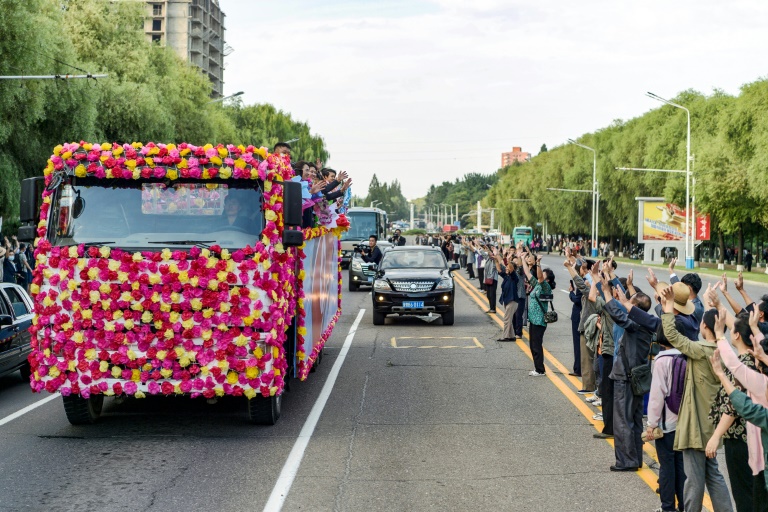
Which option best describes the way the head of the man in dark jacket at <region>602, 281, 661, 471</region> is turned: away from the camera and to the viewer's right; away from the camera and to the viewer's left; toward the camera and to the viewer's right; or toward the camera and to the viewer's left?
away from the camera and to the viewer's left

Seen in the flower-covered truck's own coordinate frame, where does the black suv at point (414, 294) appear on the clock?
The black suv is roughly at 7 o'clock from the flower-covered truck.

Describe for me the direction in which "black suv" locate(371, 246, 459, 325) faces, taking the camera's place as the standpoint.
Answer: facing the viewer

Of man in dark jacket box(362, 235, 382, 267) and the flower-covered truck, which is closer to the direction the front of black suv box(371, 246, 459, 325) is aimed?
the flower-covered truck

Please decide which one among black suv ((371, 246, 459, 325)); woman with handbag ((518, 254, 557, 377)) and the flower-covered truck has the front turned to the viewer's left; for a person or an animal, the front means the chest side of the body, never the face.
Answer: the woman with handbag

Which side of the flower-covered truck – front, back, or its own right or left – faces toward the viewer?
front

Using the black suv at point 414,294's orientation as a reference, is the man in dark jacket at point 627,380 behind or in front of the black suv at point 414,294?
in front

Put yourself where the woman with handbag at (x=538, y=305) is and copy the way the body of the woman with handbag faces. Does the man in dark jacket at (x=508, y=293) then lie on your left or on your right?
on your right

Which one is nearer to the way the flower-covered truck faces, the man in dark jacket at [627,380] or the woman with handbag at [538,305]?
the man in dark jacket

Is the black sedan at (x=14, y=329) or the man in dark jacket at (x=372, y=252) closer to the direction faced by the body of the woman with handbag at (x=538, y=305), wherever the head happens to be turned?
the black sedan

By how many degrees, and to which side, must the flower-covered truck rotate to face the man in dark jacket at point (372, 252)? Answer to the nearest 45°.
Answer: approximately 180°

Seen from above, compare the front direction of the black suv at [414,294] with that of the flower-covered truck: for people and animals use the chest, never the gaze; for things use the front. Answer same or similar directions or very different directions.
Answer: same or similar directions

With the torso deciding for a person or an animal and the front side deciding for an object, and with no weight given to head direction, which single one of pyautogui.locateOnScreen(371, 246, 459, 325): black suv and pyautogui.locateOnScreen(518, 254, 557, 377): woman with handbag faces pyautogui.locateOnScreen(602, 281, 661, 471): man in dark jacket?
the black suv

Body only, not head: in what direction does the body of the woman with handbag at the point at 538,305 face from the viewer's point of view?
to the viewer's left

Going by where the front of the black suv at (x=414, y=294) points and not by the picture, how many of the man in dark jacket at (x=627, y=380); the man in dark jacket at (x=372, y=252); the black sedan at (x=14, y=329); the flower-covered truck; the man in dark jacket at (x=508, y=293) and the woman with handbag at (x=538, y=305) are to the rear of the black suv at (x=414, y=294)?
1

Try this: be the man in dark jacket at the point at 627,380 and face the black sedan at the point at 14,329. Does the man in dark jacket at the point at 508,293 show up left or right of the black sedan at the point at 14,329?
right
